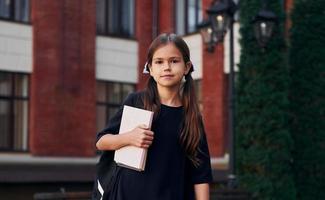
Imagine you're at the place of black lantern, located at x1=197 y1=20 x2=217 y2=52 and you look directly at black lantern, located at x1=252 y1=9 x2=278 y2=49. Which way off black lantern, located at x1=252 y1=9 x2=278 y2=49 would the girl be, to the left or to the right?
right

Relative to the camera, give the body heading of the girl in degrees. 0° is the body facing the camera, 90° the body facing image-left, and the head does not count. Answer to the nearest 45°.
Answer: approximately 0°

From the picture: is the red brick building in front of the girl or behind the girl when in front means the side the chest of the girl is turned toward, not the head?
behind

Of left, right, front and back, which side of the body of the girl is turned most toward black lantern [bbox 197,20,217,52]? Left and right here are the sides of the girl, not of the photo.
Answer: back

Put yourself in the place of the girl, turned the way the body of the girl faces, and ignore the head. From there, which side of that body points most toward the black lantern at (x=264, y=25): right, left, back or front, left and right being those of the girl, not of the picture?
back

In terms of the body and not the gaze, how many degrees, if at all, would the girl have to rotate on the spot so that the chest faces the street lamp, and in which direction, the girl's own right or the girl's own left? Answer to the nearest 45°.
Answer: approximately 180°
